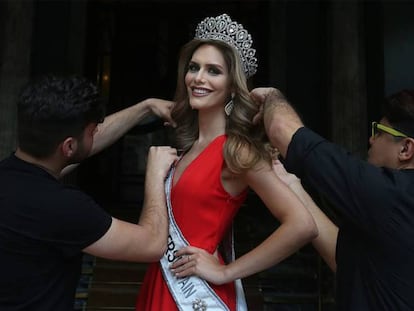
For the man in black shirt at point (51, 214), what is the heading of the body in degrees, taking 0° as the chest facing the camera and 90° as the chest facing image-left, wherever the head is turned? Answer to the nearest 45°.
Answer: approximately 225°

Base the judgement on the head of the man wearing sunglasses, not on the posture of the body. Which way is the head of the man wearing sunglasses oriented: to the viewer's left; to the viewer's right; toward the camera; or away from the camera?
to the viewer's left

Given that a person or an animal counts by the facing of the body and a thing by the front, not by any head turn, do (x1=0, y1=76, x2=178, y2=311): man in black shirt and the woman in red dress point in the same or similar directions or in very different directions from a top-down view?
very different directions

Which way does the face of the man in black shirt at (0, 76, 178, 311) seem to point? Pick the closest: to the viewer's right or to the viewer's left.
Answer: to the viewer's right

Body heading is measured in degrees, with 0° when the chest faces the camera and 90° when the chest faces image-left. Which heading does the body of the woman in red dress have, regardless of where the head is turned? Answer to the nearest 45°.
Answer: approximately 45°
